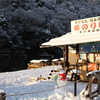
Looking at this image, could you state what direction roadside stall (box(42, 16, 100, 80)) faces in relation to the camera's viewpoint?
facing the viewer and to the left of the viewer
